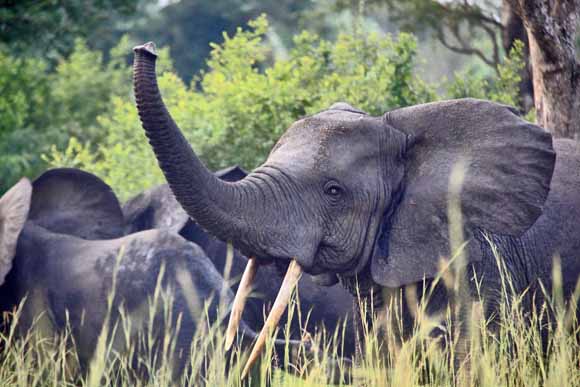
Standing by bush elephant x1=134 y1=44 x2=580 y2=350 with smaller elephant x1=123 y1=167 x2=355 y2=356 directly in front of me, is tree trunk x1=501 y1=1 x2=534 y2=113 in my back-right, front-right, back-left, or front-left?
front-right

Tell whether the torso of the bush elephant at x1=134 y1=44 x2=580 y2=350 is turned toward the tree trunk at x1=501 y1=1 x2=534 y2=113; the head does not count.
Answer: no

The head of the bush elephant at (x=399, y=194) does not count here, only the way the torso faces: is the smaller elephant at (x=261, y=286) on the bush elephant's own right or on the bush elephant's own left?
on the bush elephant's own right

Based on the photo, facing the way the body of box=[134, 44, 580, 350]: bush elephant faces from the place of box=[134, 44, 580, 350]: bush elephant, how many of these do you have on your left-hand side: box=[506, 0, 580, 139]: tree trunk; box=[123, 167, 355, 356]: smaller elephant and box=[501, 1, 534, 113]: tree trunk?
0

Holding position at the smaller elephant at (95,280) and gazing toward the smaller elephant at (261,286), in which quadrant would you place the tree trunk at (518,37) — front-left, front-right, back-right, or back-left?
front-left

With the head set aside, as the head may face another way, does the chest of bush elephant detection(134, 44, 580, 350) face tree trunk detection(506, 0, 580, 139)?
no

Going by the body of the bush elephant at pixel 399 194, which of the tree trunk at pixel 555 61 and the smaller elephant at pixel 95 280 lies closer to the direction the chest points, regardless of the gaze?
the smaller elephant

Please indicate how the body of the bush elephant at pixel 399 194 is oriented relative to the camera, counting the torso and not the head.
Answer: to the viewer's left

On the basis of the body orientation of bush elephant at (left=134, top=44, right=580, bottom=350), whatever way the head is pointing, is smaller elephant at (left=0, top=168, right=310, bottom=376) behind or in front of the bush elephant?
in front
